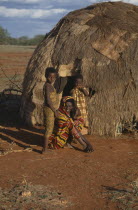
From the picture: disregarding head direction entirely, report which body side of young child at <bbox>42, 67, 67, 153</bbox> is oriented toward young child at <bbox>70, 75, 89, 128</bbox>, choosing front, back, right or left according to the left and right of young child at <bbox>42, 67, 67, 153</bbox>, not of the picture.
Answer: left

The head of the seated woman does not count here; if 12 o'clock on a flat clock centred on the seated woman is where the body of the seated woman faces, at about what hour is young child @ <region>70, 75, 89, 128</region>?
The young child is roughly at 8 o'clock from the seated woman.

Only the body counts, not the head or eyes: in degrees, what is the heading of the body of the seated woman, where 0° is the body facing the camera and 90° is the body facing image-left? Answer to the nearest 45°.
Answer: approximately 315°

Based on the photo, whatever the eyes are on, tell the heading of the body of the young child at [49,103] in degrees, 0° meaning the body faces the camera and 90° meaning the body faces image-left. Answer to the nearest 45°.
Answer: approximately 315°

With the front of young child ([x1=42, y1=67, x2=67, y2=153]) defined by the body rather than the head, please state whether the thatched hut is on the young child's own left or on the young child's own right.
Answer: on the young child's own left
